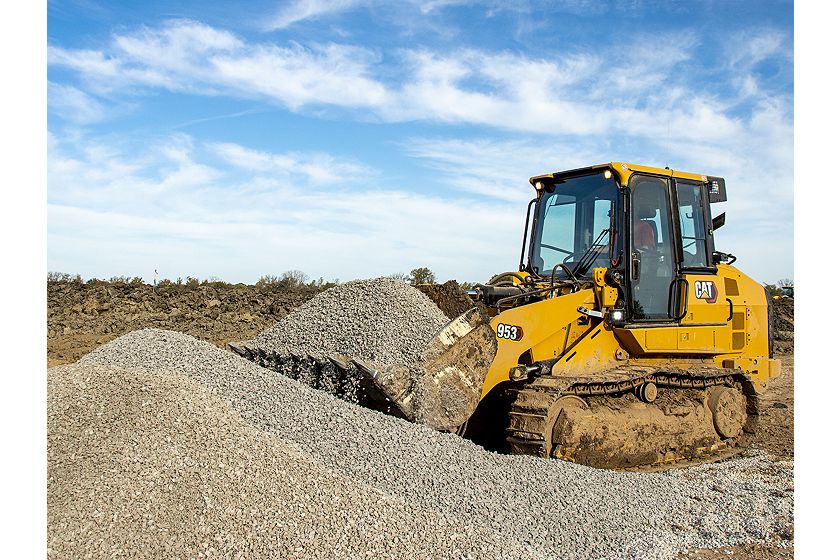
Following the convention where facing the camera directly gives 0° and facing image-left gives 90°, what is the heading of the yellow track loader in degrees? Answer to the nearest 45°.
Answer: approximately 45°

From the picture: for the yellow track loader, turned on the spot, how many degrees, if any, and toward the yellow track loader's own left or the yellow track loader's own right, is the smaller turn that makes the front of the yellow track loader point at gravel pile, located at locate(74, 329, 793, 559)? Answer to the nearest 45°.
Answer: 0° — it already faces it
